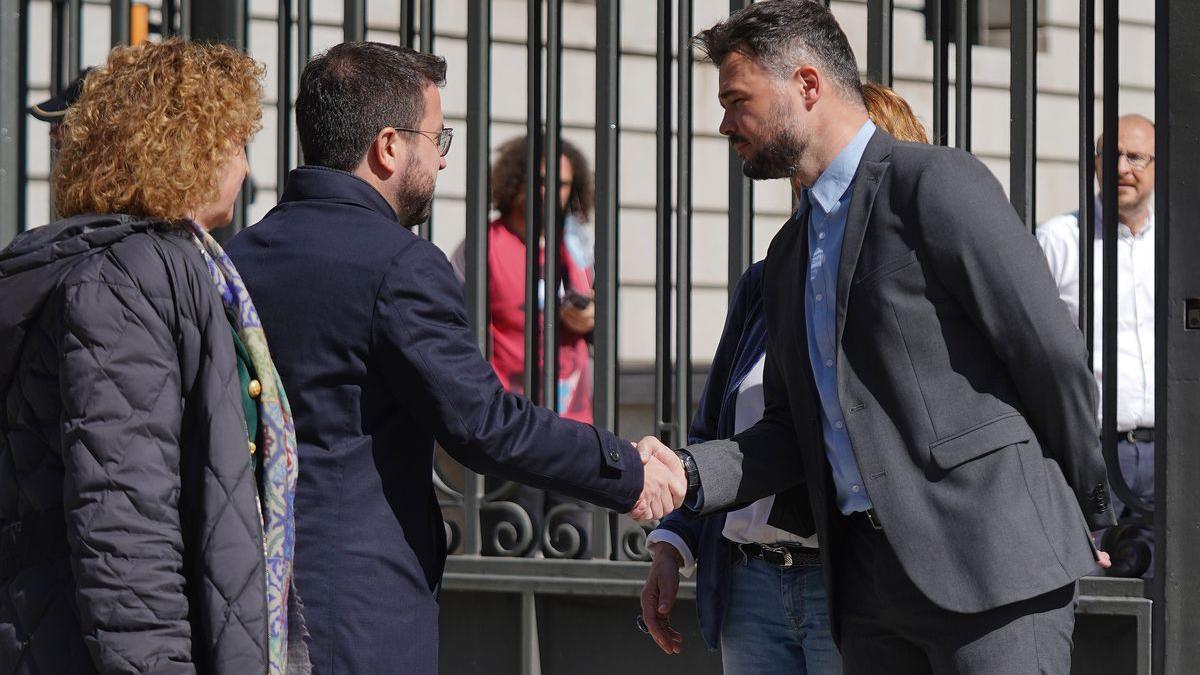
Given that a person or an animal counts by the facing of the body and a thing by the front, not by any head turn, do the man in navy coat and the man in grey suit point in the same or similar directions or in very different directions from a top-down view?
very different directions

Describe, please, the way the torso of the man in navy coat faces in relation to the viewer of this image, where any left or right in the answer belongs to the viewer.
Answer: facing away from the viewer and to the right of the viewer

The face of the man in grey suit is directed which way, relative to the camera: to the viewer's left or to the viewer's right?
to the viewer's left

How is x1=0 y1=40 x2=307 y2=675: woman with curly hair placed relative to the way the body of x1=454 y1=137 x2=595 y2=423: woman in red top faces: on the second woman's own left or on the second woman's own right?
on the second woman's own right

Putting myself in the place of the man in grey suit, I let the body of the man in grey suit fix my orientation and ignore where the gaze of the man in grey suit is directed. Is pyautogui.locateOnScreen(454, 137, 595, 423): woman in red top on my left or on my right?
on my right

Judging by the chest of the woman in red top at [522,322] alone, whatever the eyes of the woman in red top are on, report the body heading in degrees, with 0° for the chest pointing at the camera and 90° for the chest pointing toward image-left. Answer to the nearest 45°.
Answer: approximately 315°

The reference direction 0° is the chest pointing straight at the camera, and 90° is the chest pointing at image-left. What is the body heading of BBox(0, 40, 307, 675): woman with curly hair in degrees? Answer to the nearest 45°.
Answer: approximately 270°
